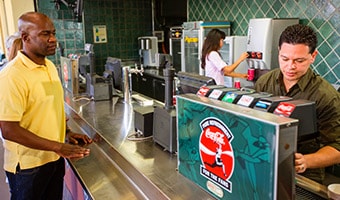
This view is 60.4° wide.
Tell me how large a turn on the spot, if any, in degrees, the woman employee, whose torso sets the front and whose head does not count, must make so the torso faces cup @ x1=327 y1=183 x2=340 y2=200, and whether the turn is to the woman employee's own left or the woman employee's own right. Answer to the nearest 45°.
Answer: approximately 90° to the woman employee's own right

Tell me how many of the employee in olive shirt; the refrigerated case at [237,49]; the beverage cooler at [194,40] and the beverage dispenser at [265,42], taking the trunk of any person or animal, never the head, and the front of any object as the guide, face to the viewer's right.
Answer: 0

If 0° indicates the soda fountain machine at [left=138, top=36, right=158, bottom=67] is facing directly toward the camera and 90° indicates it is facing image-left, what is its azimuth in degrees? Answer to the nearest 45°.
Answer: approximately 45°

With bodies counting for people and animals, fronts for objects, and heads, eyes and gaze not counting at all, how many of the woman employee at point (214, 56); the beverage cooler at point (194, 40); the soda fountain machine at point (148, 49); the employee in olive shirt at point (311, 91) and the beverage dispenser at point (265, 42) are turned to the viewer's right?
1

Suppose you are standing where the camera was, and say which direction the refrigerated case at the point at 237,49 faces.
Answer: facing the viewer and to the left of the viewer

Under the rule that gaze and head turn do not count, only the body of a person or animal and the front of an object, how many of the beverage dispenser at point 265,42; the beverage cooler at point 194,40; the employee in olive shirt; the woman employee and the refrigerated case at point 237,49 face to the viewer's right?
1

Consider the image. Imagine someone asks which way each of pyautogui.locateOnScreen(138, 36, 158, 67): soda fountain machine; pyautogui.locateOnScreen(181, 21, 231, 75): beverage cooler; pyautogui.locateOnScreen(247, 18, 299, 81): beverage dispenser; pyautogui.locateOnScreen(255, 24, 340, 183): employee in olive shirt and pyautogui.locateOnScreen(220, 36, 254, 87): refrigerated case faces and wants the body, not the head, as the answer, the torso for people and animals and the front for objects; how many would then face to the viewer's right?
0

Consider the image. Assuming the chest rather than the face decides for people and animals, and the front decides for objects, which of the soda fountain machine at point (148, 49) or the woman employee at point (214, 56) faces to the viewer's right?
the woman employee

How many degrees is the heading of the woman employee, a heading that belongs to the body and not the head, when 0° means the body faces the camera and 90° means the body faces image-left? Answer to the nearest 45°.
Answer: approximately 270°

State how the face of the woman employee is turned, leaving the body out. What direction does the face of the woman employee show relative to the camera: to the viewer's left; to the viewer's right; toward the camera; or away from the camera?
to the viewer's right

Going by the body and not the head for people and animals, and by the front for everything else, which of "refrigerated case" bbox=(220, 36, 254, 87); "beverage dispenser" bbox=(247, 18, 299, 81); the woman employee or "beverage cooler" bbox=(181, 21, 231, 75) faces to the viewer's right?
the woman employee

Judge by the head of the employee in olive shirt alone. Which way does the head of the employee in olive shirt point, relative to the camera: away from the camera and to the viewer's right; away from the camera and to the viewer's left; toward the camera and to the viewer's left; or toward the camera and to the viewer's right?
toward the camera and to the viewer's left

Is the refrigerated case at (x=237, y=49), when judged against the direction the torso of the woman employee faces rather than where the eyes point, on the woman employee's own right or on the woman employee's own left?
on the woman employee's own left
